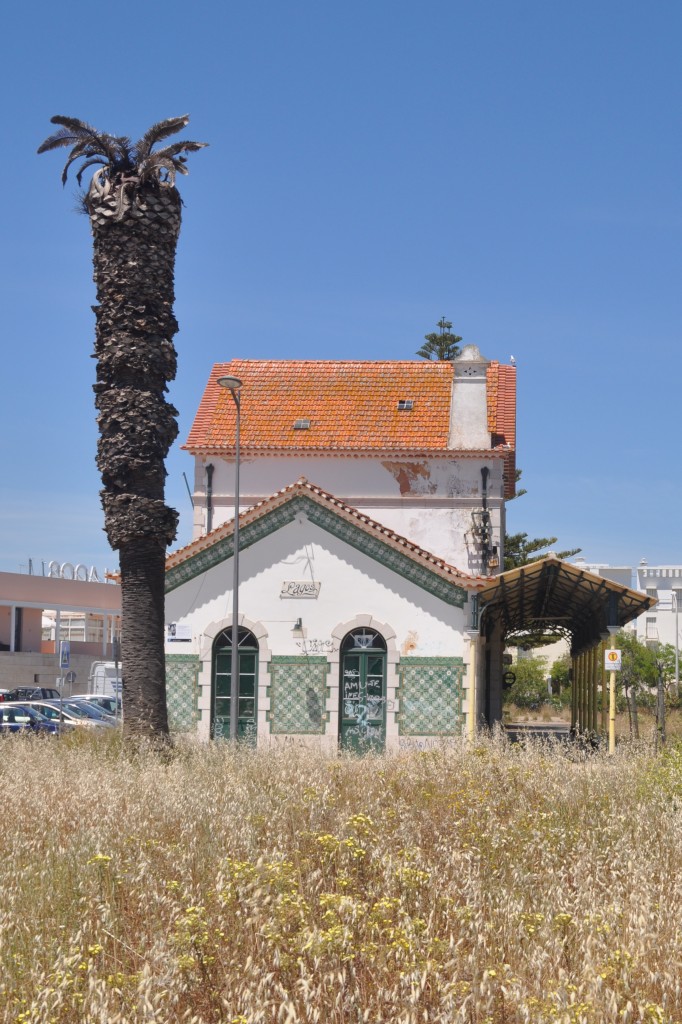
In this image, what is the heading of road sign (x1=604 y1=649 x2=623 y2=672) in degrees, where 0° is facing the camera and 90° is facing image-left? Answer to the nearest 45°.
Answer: approximately 0°

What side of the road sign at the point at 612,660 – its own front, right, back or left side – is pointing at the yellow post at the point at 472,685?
right

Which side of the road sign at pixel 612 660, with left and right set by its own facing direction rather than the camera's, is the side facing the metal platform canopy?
back
